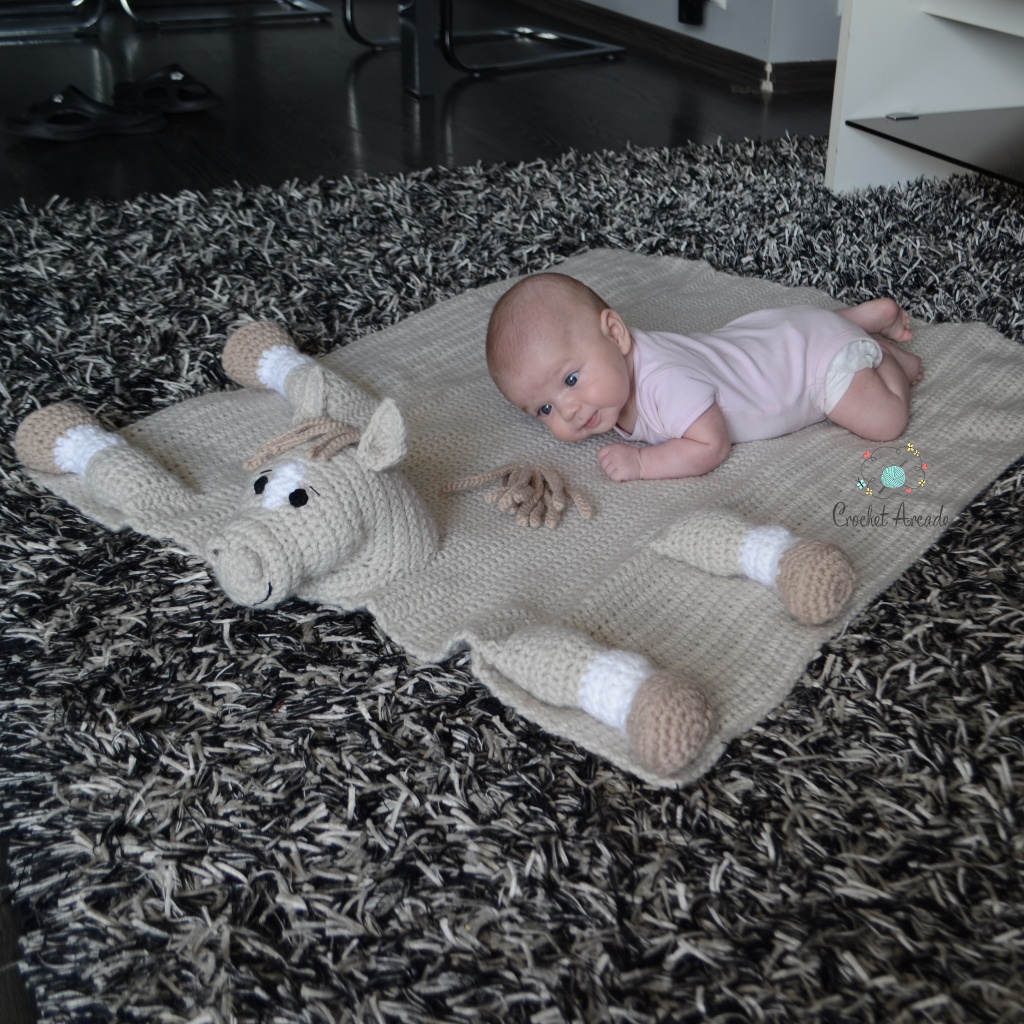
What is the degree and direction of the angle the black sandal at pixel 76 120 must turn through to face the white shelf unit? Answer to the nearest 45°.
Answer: approximately 135° to its left

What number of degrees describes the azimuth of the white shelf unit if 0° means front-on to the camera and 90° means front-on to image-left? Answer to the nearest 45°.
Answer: approximately 45°

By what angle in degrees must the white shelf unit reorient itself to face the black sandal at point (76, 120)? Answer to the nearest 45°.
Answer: approximately 45° to its right

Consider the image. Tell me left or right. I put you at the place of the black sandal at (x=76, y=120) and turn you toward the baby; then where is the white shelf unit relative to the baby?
left

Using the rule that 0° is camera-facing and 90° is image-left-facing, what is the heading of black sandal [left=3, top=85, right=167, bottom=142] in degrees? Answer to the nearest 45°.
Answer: approximately 90°

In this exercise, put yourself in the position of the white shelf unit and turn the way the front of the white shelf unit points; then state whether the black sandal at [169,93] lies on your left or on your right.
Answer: on your right

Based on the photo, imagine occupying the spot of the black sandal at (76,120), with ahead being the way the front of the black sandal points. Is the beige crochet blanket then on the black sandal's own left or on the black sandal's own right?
on the black sandal's own left
